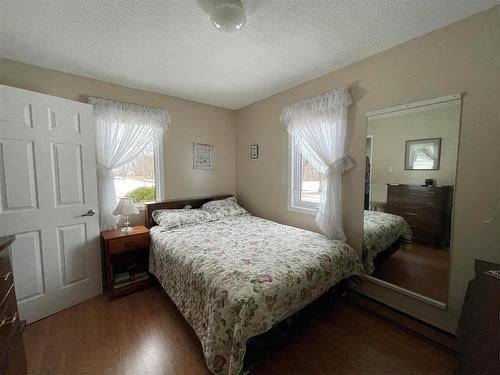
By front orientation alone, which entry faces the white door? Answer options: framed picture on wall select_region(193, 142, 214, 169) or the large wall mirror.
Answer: the large wall mirror

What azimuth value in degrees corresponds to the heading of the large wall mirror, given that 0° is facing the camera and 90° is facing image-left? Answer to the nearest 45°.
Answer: approximately 45°

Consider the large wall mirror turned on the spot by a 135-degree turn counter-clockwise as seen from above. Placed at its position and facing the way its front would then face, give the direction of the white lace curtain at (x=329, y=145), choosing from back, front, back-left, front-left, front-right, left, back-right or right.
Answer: back

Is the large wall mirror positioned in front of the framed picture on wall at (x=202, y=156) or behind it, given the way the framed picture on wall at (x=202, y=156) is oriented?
in front

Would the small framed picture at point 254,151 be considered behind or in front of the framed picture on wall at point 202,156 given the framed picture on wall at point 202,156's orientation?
in front

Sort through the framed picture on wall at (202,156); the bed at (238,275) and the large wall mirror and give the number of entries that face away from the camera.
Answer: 0

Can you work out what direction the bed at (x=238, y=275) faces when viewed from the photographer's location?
facing the viewer and to the right of the viewer

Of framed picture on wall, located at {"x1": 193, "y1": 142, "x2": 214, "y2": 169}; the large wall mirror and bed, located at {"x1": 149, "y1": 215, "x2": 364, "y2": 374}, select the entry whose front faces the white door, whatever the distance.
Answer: the large wall mirror

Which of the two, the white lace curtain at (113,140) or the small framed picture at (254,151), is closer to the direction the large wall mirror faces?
the white lace curtain

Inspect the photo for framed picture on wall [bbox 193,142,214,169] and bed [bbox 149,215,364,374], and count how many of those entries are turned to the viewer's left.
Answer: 0

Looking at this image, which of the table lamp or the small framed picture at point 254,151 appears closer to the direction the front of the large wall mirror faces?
the table lamp

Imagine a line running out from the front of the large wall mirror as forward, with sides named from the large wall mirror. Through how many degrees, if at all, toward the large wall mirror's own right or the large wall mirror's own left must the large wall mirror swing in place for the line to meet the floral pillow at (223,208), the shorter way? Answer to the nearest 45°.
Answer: approximately 45° to the large wall mirror's own right

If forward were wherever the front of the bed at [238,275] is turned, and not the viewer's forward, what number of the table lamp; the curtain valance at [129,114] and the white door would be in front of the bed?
0

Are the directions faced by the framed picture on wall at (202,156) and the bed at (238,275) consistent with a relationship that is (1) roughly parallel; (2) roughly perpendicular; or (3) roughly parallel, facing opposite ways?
roughly parallel

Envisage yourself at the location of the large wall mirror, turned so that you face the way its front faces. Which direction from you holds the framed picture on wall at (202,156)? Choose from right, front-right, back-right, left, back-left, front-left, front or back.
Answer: front-right

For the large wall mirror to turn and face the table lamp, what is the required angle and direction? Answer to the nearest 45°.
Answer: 0° — it already faces it

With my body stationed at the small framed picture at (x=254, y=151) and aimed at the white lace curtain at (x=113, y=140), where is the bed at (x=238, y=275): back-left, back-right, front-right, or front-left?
front-left

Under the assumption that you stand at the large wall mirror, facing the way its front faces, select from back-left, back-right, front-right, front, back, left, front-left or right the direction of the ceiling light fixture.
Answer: front
